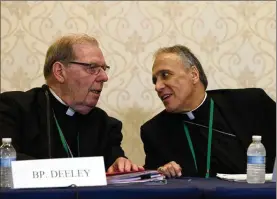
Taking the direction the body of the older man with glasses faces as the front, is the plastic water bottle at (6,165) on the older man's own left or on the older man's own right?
on the older man's own right

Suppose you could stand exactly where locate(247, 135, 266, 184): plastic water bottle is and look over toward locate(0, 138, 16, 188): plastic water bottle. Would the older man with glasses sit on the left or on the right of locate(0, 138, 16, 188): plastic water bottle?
right

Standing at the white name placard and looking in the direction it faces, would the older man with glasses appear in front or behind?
behind

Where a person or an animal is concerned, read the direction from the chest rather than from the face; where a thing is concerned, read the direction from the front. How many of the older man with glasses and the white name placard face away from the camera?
0

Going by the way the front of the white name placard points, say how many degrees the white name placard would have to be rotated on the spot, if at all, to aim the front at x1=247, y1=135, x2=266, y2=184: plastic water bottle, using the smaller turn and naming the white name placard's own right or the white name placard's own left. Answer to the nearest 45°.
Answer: approximately 90° to the white name placard's own left

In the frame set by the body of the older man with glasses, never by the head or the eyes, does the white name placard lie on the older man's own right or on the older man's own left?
on the older man's own right

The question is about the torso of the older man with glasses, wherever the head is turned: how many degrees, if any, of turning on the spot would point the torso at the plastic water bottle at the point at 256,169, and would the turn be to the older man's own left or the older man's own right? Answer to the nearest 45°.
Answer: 0° — they already face it

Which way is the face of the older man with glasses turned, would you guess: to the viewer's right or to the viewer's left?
to the viewer's right
